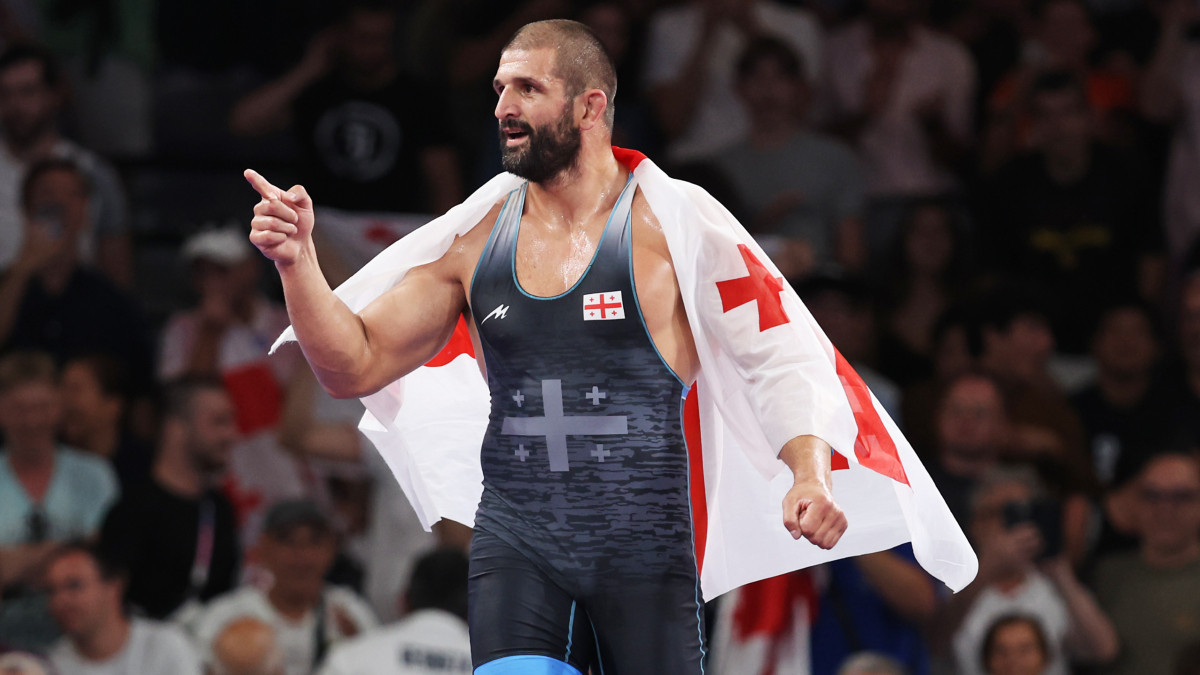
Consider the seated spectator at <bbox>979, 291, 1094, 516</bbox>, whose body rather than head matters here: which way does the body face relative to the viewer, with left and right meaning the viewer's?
facing the viewer and to the right of the viewer

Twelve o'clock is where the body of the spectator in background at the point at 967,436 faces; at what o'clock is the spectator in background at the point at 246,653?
the spectator in background at the point at 246,653 is roughly at 2 o'clock from the spectator in background at the point at 967,436.

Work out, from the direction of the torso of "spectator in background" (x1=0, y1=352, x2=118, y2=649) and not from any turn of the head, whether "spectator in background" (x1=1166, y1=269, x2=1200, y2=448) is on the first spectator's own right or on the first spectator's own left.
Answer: on the first spectator's own left

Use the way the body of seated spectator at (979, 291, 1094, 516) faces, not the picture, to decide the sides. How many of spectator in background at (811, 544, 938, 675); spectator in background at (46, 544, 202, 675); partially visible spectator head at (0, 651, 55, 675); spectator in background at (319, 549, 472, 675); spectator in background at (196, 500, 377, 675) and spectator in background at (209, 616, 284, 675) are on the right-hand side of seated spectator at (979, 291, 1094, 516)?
6

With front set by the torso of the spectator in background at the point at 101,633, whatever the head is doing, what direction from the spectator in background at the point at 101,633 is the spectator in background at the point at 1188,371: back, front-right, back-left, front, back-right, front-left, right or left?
back-left

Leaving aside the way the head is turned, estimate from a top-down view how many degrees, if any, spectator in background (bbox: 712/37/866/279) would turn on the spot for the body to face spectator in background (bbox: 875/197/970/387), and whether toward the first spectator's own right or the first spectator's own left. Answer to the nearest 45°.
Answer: approximately 90° to the first spectator's own left
